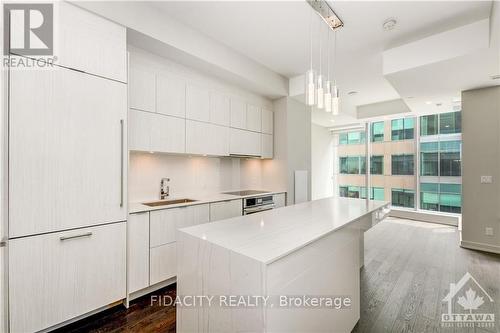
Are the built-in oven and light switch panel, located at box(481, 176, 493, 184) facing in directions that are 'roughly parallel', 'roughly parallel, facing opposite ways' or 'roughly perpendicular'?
roughly perpendicular

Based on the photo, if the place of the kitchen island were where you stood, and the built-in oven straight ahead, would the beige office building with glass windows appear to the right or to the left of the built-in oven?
right

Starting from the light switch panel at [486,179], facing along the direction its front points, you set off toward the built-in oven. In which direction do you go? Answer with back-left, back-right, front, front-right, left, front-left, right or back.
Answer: front-right

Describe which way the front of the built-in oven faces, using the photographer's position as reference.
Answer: facing the viewer and to the right of the viewer

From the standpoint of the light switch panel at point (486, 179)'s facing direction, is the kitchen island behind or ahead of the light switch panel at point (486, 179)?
ahead

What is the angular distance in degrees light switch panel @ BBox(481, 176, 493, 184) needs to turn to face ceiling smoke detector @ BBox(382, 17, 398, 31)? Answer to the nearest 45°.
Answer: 0° — it already faces it

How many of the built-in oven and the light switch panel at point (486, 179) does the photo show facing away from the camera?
0
